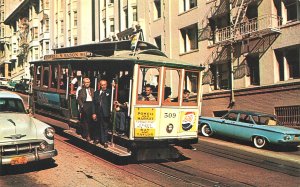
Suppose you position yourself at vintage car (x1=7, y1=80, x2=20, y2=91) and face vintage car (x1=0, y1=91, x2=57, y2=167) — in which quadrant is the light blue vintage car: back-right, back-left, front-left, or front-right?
front-left

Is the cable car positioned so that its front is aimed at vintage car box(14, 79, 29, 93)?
no

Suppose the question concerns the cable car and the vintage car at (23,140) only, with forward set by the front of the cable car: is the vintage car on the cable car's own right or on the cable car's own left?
on the cable car's own right

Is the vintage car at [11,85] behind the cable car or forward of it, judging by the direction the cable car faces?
behind

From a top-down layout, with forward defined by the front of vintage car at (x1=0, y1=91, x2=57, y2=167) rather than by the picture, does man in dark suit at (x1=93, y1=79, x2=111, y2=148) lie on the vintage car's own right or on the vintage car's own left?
on the vintage car's own left

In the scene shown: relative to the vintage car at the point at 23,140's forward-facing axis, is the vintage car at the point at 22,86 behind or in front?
behind

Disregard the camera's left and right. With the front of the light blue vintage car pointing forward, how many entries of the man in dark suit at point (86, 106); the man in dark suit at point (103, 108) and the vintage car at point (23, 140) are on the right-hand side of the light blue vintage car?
0

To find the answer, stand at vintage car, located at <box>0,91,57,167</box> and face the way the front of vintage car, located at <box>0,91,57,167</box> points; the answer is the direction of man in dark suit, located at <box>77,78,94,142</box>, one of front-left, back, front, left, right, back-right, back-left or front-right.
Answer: left

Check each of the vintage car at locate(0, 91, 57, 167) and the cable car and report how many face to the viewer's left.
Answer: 0

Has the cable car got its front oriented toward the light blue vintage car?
no

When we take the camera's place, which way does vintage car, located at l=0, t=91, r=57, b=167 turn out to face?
facing the viewer and to the right of the viewer

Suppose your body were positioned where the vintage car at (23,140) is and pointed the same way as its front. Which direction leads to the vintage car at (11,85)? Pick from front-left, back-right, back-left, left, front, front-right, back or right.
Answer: back-left

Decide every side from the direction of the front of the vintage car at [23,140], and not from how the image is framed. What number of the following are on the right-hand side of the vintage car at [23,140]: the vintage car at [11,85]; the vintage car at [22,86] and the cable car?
0
